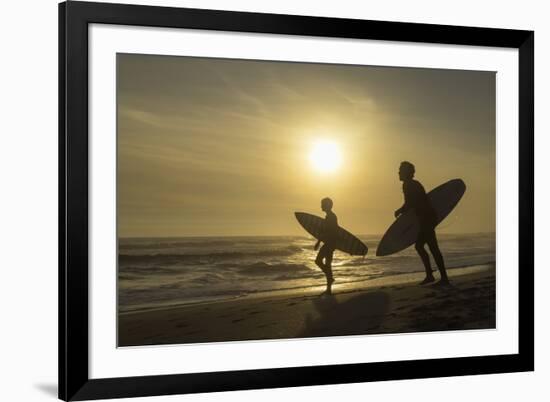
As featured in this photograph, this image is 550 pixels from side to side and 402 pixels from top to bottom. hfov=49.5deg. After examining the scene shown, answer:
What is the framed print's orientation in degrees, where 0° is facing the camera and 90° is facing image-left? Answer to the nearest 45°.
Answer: approximately 315°
